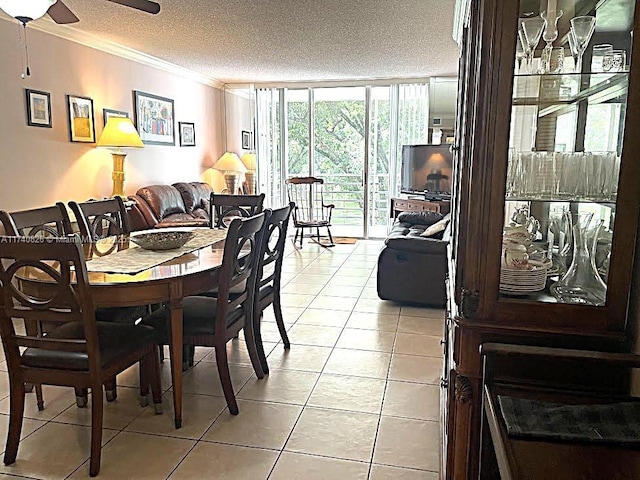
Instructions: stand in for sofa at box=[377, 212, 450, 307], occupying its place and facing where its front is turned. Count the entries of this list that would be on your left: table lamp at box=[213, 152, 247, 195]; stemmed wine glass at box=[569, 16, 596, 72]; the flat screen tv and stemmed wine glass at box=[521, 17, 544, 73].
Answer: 2

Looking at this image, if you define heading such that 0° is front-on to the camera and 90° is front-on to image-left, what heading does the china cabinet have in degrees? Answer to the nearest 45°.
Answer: approximately 45°

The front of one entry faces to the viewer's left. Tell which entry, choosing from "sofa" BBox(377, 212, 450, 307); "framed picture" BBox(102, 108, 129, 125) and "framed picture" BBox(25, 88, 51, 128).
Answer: the sofa

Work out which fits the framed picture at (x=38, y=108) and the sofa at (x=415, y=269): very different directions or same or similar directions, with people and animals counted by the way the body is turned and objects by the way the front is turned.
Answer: very different directions

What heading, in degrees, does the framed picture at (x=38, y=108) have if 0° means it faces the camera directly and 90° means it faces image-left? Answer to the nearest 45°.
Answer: approximately 315°

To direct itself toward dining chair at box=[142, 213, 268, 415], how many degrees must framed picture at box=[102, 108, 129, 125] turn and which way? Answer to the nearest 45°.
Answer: approximately 45° to its right

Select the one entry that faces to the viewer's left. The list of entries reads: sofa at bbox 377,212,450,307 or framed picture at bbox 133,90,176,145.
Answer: the sofa

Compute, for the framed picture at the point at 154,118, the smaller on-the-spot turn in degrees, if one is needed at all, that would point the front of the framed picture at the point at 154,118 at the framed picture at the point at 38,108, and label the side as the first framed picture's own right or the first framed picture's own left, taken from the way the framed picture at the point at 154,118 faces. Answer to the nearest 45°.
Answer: approximately 90° to the first framed picture's own right

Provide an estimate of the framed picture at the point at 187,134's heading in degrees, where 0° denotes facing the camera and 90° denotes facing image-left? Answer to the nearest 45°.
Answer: approximately 315°

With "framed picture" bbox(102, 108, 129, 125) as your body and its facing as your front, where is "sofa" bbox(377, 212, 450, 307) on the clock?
The sofa is roughly at 12 o'clock from the framed picture.

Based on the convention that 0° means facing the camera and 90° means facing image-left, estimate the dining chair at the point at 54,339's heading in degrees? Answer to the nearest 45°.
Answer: approximately 225°
